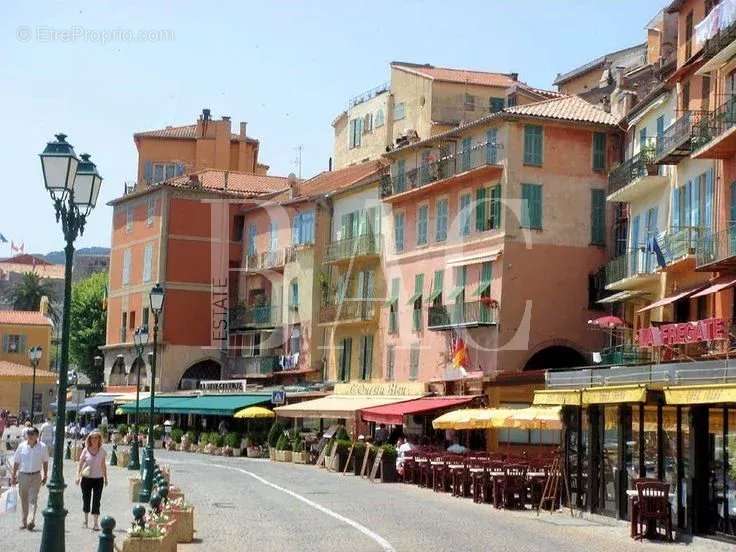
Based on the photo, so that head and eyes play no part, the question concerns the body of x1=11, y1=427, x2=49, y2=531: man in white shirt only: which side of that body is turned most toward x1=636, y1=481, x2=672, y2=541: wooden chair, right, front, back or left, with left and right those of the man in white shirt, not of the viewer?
left

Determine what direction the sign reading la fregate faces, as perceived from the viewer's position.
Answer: facing the viewer and to the left of the viewer

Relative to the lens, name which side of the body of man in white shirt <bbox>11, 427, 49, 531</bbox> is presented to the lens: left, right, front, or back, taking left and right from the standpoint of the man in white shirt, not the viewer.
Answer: front

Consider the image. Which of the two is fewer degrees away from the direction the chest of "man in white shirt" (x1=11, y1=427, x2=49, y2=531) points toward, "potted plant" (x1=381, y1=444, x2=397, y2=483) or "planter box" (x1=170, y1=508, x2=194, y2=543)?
the planter box

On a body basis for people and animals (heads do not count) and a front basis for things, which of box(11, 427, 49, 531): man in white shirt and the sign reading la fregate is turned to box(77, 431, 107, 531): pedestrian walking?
the sign reading la fregate

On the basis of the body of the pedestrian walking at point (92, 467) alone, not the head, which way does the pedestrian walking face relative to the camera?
toward the camera

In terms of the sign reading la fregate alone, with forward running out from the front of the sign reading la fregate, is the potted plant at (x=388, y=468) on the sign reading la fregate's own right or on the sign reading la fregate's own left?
on the sign reading la fregate's own right

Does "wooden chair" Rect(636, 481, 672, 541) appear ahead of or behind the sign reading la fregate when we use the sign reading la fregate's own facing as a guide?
ahead

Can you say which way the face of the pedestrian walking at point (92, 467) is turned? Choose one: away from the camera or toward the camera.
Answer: toward the camera

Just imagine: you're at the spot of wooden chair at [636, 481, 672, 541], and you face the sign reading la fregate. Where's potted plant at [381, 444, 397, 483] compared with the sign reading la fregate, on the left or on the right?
left

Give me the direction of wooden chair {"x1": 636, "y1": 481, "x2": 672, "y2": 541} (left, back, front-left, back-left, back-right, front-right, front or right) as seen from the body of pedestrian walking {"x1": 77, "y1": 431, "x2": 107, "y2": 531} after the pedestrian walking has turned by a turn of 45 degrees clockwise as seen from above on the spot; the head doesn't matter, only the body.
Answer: back-left

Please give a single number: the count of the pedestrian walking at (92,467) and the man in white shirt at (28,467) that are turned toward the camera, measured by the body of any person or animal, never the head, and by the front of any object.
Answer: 2

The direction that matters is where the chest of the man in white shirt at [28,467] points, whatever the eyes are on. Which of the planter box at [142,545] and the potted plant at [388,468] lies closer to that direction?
the planter box

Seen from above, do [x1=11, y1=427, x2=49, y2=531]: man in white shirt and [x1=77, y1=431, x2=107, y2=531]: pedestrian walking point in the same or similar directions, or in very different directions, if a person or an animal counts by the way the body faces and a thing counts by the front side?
same or similar directions

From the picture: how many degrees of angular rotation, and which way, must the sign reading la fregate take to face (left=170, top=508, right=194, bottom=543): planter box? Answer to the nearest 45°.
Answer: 0° — it already faces it
